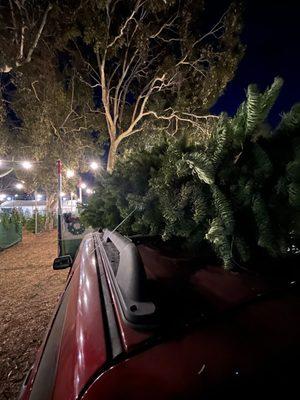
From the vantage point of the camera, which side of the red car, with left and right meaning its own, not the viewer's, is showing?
back

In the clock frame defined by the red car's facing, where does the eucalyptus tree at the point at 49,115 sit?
The eucalyptus tree is roughly at 11 o'clock from the red car.

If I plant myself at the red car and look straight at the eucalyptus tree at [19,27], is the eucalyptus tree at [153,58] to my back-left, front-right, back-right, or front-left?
front-right

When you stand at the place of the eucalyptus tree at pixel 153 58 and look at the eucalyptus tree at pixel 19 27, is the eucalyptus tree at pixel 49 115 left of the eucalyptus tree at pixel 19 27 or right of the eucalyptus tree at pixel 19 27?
right
